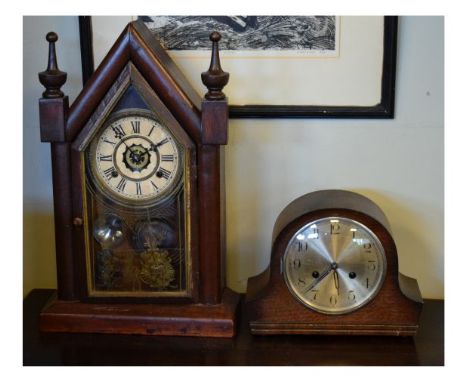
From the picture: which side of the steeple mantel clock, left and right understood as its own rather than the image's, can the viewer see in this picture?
front

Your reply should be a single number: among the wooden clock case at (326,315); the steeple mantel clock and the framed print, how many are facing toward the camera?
3

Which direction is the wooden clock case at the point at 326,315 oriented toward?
toward the camera

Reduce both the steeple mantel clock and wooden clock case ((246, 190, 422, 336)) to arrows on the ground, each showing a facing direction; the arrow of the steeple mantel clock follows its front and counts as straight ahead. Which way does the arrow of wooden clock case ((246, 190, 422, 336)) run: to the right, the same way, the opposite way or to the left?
the same way

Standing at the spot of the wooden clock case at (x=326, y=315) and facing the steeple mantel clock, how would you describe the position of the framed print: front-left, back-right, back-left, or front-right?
front-right

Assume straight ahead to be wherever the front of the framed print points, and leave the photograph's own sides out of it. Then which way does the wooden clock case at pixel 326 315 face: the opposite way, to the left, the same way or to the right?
the same way

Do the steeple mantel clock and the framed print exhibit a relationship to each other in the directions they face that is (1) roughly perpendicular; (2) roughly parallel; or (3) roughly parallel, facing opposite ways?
roughly parallel
